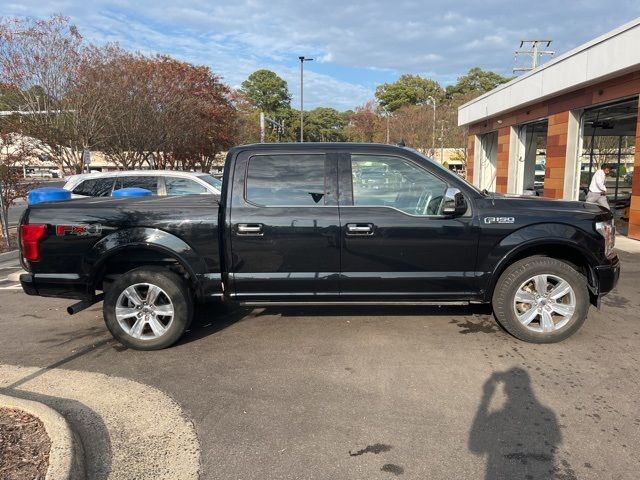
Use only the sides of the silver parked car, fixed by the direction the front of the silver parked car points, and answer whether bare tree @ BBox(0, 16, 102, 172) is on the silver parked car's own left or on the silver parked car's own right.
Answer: on the silver parked car's own left

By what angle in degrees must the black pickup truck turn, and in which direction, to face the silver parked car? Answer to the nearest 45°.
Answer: approximately 135° to its left

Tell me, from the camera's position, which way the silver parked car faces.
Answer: facing to the right of the viewer

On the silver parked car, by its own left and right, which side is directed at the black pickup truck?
right

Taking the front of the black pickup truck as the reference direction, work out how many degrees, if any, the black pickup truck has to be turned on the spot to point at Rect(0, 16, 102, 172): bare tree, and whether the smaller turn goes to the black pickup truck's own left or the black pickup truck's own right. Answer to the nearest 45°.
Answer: approximately 135° to the black pickup truck's own left

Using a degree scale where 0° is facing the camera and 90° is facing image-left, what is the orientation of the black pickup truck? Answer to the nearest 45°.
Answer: approximately 270°

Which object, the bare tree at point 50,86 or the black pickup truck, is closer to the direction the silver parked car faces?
the black pickup truck

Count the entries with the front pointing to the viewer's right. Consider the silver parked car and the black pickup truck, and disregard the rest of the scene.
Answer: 2
